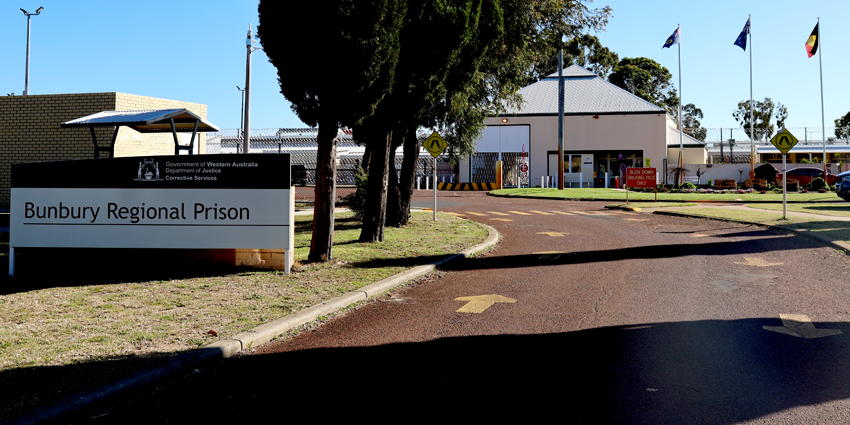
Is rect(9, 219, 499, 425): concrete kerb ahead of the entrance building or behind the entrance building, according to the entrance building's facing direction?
ahead

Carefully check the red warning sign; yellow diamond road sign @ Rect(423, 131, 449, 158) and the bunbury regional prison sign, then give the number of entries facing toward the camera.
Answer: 3

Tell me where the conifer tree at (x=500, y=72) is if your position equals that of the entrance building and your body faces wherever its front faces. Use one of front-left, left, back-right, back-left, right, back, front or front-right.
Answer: front

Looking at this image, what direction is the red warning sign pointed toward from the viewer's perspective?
toward the camera

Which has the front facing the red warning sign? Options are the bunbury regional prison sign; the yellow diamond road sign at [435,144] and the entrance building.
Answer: the entrance building

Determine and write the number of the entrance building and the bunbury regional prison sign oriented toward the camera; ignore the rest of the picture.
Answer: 2

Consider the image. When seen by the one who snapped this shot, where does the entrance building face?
facing the viewer

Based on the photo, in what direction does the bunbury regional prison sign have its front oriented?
toward the camera

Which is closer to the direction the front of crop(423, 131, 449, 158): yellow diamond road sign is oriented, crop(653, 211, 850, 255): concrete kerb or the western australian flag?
the concrete kerb

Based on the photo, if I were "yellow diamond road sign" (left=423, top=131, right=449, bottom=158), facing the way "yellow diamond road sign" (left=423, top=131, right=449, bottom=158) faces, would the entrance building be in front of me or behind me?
behind
